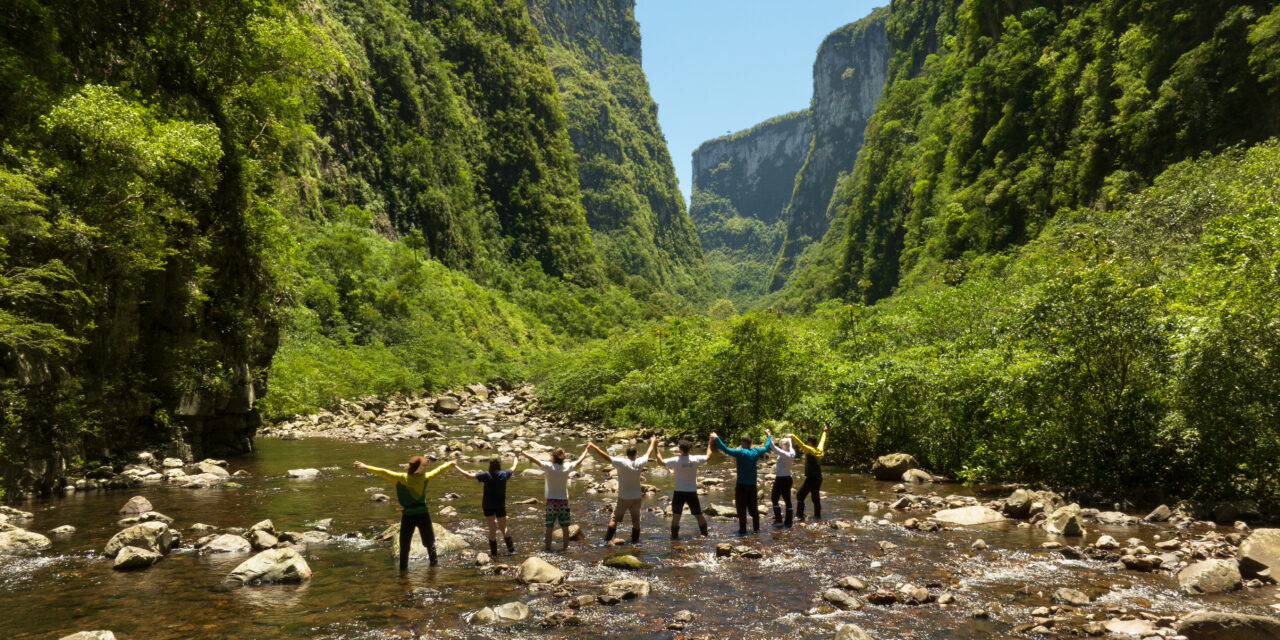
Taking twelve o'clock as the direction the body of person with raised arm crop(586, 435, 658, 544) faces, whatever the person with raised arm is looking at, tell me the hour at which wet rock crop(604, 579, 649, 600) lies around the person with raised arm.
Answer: The wet rock is roughly at 6 o'clock from the person with raised arm.

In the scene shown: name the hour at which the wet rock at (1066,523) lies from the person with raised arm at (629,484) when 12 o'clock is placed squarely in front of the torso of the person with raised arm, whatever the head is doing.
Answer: The wet rock is roughly at 3 o'clock from the person with raised arm.

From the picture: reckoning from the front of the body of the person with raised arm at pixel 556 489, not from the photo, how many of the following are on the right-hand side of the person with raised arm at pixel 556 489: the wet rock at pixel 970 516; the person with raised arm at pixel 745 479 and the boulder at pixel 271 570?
2

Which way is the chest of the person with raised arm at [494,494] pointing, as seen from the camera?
away from the camera

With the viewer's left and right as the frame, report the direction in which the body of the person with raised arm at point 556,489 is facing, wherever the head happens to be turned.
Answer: facing away from the viewer

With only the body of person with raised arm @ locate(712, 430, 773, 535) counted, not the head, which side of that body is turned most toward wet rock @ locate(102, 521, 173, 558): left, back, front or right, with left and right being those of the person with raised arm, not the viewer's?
left

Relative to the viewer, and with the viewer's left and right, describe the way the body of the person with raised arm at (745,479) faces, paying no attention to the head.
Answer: facing away from the viewer

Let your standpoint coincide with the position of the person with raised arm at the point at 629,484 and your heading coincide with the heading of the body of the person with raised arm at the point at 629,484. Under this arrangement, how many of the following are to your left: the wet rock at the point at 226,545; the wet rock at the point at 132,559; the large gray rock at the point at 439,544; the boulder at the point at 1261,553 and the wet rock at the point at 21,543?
4

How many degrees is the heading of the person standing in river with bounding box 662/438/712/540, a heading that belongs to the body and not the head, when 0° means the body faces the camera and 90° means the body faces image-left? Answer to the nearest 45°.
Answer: approximately 180°

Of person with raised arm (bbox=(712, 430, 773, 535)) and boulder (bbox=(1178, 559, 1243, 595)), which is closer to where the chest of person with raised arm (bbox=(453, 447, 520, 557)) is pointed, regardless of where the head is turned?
the person with raised arm

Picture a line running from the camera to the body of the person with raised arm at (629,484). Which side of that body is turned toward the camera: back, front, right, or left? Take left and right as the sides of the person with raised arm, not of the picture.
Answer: back

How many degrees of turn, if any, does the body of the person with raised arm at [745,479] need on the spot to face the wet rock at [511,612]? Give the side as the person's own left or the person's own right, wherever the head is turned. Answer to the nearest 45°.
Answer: approximately 135° to the person's own left
